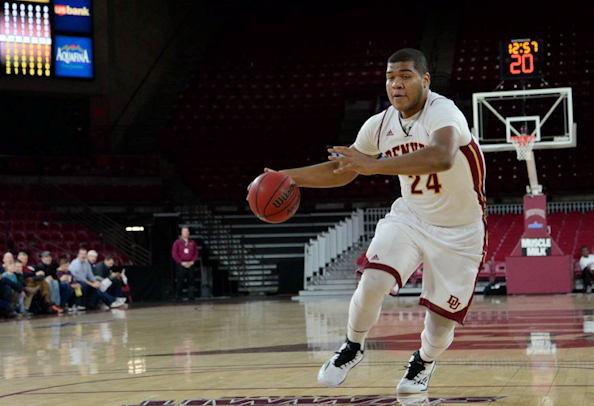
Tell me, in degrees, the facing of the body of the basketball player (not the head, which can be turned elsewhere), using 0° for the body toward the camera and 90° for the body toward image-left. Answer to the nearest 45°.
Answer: approximately 45°

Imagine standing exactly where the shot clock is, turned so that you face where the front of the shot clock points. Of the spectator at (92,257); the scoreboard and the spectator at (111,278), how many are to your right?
3

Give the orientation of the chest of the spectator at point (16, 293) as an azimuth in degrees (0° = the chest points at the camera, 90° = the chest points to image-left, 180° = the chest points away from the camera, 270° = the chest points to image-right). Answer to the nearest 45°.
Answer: approximately 315°

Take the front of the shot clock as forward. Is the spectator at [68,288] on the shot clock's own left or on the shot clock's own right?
on the shot clock's own right

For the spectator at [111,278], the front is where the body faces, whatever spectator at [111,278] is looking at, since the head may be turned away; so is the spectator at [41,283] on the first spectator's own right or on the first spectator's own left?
on the first spectator's own right

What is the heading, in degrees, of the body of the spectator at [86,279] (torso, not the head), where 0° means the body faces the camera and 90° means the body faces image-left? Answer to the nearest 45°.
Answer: approximately 315°

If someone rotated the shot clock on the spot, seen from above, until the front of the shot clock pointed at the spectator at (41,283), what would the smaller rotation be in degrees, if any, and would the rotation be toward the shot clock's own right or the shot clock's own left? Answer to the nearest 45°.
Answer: approximately 45° to the shot clock's own right

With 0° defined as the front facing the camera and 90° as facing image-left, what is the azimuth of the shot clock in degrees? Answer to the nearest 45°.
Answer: approximately 0°

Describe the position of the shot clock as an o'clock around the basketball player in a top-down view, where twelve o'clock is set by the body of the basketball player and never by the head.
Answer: The shot clock is roughly at 5 o'clock from the basketball player.

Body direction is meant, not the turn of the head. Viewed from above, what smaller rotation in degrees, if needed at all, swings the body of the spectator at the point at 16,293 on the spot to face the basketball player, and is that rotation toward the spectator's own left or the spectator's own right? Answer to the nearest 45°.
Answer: approximately 45° to the spectator's own right

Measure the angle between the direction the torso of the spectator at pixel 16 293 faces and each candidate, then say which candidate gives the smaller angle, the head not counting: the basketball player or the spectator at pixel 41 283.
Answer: the basketball player
